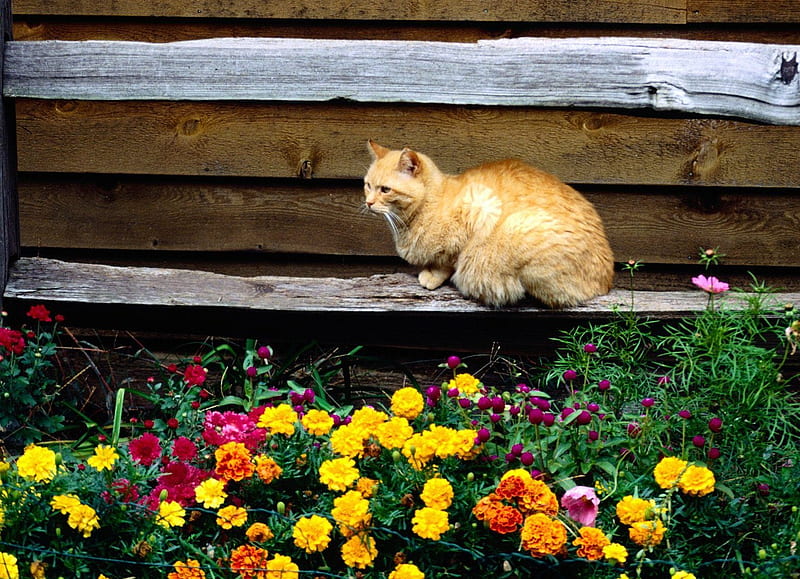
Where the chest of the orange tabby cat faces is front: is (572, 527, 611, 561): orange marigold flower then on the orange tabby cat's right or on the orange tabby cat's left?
on the orange tabby cat's left

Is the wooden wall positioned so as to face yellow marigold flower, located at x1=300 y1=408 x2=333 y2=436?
yes

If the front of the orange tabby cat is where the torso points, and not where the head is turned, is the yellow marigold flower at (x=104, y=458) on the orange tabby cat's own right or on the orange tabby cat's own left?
on the orange tabby cat's own left

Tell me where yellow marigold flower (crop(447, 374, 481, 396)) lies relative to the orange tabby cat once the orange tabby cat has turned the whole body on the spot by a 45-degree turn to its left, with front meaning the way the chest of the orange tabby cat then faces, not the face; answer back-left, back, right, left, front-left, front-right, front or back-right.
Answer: front-left

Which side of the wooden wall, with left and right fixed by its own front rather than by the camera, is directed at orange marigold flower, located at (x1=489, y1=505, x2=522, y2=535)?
front

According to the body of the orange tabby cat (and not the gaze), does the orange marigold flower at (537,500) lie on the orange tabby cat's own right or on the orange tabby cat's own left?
on the orange tabby cat's own left

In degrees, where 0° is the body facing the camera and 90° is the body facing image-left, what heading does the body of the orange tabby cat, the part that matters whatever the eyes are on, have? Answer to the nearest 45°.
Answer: approximately 90°

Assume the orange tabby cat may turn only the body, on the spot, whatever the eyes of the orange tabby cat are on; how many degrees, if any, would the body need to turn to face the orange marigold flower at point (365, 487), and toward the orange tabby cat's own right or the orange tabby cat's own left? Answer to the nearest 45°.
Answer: approximately 90° to the orange tabby cat's own left

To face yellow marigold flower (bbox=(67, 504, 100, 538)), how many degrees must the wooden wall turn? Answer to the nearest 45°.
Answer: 0° — it already faces it

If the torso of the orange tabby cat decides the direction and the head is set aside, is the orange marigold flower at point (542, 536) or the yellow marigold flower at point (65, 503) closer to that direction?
the yellow marigold flower

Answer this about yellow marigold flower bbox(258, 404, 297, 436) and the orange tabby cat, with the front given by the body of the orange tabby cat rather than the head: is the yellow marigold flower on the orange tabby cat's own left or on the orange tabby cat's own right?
on the orange tabby cat's own left

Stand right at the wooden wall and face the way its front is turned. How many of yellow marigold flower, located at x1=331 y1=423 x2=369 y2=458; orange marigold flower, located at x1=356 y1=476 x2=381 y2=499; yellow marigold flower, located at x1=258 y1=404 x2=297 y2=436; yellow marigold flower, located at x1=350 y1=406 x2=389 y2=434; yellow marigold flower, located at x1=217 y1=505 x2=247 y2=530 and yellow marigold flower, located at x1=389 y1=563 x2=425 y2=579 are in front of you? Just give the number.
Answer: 6

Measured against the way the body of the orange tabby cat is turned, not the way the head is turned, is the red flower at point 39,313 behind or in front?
in front

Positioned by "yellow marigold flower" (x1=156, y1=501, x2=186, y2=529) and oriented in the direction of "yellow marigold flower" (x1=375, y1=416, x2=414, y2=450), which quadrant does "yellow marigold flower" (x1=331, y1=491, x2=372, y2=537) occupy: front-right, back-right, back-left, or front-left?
front-right

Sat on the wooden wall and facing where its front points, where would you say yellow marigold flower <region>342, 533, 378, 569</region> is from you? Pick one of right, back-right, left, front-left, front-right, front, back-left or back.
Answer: front

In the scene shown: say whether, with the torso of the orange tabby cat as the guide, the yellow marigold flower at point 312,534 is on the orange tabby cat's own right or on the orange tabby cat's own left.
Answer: on the orange tabby cat's own left
